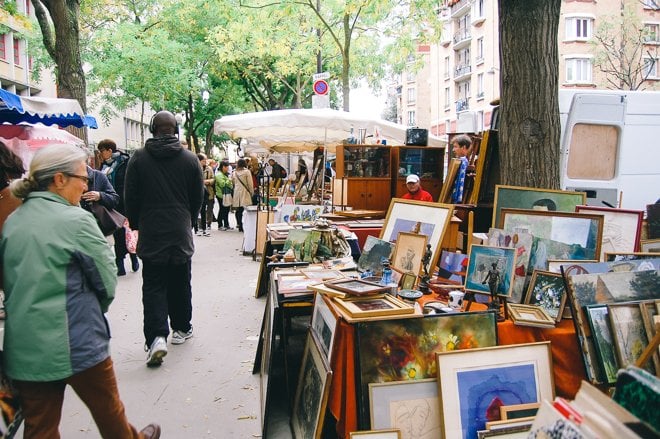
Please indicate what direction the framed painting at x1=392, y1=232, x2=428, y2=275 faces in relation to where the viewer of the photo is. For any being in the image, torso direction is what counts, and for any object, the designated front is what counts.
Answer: facing the viewer

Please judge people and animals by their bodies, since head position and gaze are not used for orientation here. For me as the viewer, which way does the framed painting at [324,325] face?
facing the viewer and to the left of the viewer

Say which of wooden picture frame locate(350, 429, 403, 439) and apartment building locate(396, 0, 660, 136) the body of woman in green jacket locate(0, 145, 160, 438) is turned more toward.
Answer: the apartment building

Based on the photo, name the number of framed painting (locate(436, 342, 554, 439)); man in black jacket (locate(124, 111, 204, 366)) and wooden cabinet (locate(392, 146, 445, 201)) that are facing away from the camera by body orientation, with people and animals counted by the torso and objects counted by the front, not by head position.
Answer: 1

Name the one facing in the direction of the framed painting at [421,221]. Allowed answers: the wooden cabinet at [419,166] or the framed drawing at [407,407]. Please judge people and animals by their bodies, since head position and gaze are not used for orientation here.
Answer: the wooden cabinet

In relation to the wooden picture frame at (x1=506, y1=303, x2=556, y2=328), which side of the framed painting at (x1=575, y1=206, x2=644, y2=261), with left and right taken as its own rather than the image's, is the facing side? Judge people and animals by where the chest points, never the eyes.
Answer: front

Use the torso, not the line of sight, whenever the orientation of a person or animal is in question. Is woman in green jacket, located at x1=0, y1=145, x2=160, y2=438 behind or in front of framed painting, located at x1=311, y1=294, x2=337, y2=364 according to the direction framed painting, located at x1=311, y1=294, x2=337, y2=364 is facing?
in front

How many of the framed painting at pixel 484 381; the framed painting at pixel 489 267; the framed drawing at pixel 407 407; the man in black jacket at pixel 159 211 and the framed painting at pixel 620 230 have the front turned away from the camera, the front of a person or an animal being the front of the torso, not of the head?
1

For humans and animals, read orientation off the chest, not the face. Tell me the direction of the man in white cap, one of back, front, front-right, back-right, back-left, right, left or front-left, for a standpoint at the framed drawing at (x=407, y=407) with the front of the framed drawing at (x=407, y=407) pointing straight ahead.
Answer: back

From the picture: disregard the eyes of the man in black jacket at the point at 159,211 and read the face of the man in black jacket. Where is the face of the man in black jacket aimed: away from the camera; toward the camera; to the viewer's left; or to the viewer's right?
away from the camera

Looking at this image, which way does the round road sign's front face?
toward the camera

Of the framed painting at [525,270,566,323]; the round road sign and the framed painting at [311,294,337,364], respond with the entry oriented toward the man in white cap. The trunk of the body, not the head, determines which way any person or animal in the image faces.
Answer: the round road sign

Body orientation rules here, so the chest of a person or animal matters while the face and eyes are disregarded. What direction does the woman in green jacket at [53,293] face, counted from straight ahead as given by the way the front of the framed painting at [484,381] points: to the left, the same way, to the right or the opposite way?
the opposite way

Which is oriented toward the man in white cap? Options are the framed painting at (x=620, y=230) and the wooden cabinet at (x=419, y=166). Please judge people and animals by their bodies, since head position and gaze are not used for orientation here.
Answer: the wooden cabinet

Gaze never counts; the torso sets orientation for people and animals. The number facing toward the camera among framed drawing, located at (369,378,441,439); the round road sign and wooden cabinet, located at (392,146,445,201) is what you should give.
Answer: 3

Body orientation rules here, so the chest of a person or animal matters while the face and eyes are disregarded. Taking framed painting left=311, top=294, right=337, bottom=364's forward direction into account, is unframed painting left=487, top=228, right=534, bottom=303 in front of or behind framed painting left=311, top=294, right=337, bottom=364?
behind

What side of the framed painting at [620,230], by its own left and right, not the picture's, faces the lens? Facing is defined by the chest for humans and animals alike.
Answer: front

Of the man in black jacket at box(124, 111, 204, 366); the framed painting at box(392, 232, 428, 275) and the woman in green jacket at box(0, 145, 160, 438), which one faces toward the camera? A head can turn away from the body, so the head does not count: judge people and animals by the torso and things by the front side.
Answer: the framed painting

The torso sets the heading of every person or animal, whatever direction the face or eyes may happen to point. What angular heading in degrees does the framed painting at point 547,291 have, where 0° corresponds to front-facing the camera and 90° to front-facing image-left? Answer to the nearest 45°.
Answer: approximately 0°

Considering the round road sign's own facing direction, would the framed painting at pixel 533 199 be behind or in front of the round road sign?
in front

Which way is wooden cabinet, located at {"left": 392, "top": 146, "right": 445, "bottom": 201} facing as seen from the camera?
toward the camera

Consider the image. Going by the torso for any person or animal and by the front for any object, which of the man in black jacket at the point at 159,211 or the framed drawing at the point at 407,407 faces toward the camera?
the framed drawing
